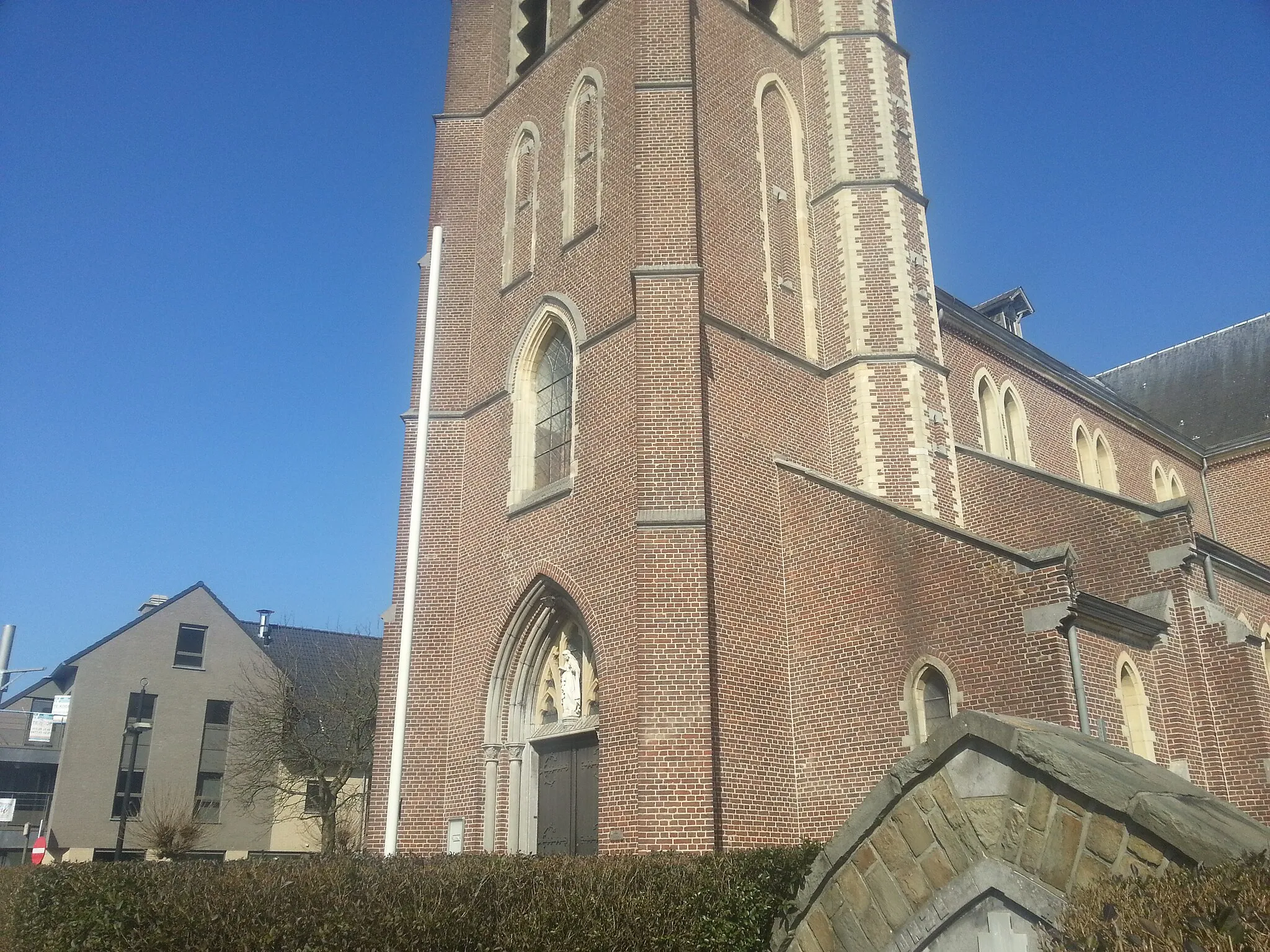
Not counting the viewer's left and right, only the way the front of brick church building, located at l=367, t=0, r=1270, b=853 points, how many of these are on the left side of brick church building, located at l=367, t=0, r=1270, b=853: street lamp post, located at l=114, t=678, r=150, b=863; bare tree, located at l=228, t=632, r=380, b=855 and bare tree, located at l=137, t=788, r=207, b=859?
0

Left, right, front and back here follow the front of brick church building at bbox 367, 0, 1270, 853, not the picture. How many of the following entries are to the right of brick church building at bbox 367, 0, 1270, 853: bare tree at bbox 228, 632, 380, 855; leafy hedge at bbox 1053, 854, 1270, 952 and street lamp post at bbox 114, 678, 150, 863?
2

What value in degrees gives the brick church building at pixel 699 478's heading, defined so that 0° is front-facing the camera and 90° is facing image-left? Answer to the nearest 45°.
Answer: approximately 45°

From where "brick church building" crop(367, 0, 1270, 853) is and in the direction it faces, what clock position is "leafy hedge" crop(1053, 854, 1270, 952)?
The leafy hedge is roughly at 10 o'clock from the brick church building.

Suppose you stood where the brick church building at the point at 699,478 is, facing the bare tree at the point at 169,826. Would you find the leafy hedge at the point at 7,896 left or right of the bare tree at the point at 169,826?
left

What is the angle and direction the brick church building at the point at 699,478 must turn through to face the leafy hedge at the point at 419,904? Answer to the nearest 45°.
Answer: approximately 45° to its left

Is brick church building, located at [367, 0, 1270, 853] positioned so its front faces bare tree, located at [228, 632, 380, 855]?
no

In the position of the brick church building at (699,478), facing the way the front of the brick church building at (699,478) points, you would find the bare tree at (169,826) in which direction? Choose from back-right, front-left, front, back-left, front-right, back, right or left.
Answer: right
